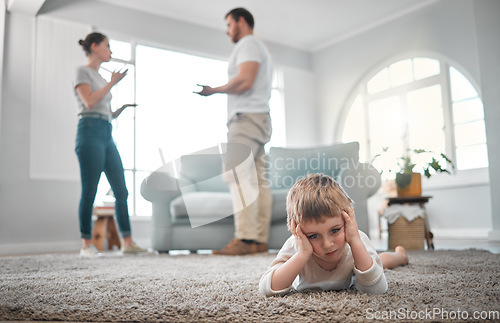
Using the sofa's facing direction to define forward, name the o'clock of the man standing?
The man standing is roughly at 11 o'clock from the sofa.

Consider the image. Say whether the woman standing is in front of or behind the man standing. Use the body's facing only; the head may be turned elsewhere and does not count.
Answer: in front

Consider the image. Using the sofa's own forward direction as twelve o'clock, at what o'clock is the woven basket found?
The woven basket is roughly at 9 o'clock from the sofa.

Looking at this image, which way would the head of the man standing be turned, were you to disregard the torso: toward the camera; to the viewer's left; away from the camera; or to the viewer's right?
to the viewer's left

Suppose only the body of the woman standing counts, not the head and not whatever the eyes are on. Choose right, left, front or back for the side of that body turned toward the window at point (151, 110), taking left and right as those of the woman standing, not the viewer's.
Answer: left

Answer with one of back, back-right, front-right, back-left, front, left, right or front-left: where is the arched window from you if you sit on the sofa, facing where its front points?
back-left

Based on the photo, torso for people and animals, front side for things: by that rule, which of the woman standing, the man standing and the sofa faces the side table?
the woman standing

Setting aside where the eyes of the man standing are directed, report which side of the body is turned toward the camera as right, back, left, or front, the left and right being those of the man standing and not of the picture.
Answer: left

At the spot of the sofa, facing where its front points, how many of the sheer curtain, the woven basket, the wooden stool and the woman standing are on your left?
1

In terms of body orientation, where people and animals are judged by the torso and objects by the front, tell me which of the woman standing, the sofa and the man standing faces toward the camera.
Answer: the sofa

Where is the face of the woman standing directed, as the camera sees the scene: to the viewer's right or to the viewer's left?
to the viewer's right

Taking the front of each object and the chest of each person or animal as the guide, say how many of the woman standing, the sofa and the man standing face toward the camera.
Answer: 1

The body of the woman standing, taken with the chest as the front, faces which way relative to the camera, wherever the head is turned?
to the viewer's right

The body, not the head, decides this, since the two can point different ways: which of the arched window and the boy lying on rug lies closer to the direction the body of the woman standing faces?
the arched window

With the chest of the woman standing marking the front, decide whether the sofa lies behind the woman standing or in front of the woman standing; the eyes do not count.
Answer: in front

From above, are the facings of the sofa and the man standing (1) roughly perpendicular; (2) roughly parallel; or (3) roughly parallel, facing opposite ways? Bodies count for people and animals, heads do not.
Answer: roughly perpendicular
